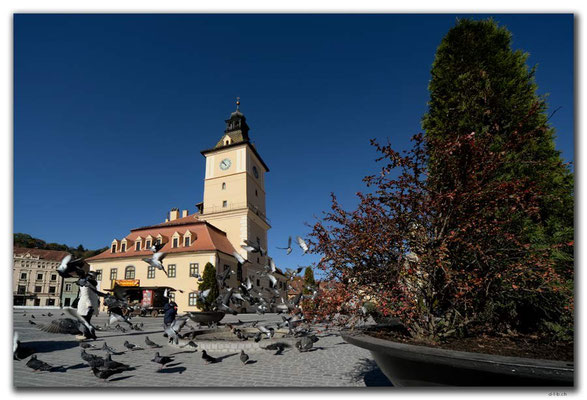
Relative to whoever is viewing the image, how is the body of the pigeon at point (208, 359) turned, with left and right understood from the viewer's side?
facing to the left of the viewer

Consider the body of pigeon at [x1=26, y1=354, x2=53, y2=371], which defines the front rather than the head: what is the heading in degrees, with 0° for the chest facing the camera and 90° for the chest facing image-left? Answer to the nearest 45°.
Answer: approximately 90°
